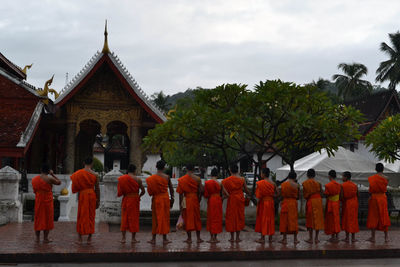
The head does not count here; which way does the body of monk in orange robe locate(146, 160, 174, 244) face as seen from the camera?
away from the camera

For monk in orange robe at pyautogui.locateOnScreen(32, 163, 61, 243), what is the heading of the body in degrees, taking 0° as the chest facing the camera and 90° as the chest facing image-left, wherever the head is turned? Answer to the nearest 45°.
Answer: approximately 180°

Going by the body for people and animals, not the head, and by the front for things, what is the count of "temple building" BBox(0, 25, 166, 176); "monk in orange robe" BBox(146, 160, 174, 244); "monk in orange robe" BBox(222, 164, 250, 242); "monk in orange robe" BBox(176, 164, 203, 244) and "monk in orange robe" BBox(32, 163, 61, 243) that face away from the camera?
4

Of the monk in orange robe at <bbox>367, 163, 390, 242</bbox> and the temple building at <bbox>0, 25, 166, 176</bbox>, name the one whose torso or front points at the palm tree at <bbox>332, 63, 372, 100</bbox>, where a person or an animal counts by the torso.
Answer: the monk in orange robe

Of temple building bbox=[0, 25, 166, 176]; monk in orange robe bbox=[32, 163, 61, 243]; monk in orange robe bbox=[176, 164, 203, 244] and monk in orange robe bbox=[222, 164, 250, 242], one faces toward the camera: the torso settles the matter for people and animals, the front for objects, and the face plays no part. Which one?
the temple building

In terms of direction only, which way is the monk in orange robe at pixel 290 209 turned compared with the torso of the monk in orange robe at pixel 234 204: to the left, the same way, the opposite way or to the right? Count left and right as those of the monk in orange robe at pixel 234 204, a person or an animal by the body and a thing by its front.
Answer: the same way

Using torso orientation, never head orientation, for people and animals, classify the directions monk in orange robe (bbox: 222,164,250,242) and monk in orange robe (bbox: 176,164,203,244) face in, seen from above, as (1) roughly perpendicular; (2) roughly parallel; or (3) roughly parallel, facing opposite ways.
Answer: roughly parallel

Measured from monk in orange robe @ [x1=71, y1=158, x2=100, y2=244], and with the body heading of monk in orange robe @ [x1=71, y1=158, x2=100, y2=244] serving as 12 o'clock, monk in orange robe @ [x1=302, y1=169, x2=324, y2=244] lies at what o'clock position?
monk in orange robe @ [x1=302, y1=169, x2=324, y2=244] is roughly at 3 o'clock from monk in orange robe @ [x1=71, y1=158, x2=100, y2=244].

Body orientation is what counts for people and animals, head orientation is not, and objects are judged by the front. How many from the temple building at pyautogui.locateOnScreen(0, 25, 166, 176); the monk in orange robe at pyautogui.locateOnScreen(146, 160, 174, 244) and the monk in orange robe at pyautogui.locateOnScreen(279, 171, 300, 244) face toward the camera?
1

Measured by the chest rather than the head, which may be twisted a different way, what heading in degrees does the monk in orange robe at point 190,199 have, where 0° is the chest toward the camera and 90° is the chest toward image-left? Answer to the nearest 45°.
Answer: approximately 180°

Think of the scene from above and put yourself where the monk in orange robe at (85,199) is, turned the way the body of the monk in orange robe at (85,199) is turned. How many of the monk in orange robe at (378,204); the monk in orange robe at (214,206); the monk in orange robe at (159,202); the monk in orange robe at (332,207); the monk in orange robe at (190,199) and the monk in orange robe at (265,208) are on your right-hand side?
6

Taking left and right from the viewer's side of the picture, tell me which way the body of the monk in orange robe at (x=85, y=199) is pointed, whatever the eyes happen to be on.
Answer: facing away from the viewer

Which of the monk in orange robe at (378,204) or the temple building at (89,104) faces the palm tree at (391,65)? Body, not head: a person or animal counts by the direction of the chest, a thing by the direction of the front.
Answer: the monk in orange robe

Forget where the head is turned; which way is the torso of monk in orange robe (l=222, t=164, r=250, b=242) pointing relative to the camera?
away from the camera

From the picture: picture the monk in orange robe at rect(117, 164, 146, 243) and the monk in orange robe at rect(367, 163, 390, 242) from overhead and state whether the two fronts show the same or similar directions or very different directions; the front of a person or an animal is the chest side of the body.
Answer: same or similar directions

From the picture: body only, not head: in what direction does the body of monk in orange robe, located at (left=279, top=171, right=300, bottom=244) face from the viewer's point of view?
away from the camera

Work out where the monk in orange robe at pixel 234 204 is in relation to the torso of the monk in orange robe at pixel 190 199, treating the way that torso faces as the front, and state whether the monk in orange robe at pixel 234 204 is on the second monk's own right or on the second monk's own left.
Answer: on the second monk's own right

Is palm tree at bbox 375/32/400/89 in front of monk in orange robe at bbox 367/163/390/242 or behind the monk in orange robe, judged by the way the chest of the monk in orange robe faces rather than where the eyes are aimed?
in front

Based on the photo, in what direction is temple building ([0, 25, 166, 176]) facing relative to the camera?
toward the camera
